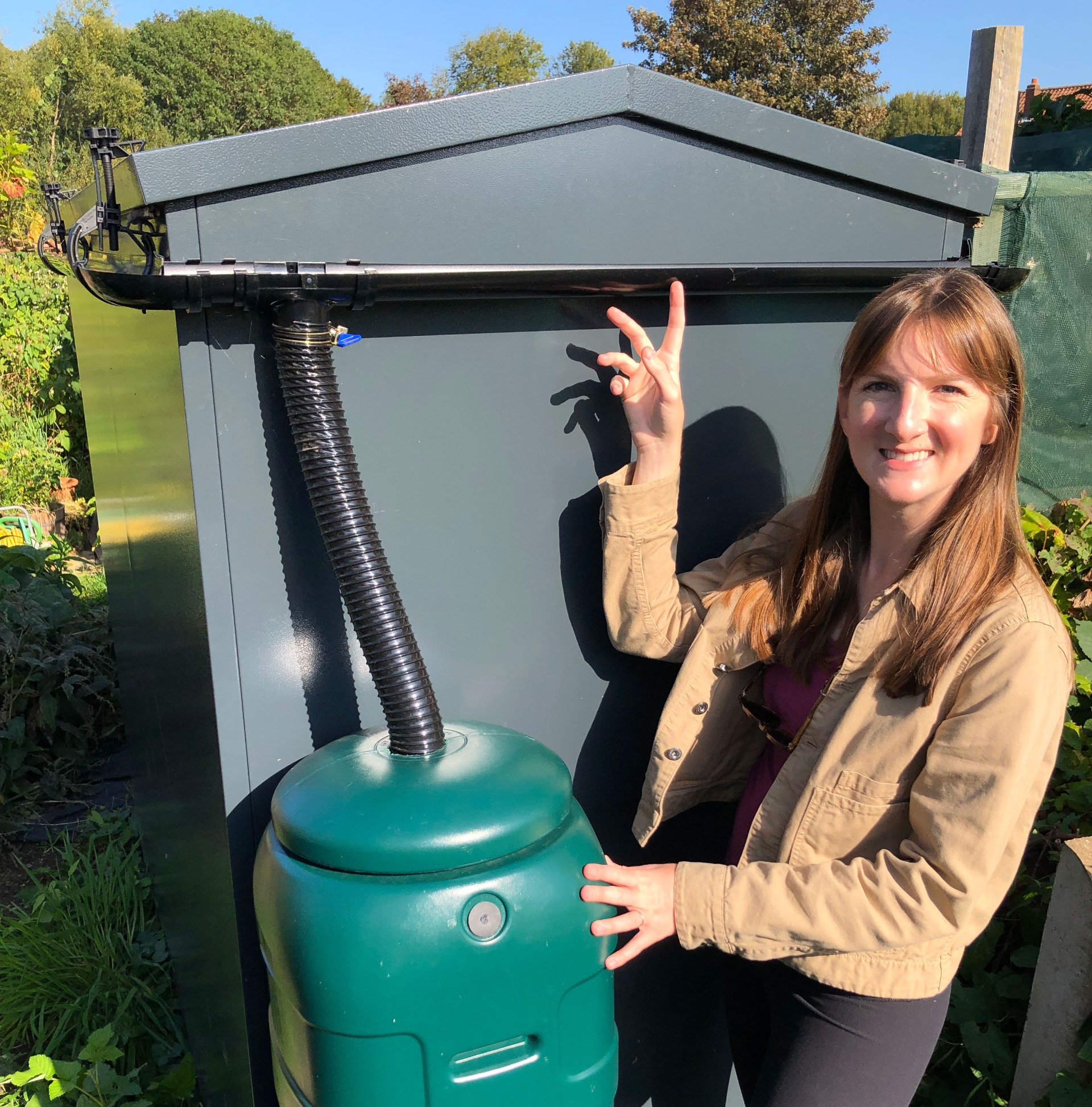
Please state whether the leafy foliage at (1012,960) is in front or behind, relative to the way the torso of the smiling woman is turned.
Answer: behind

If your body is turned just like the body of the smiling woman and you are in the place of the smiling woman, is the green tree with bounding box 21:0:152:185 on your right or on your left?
on your right

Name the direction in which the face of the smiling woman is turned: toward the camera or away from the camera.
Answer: toward the camera

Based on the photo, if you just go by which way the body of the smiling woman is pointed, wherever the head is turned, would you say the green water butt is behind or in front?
in front

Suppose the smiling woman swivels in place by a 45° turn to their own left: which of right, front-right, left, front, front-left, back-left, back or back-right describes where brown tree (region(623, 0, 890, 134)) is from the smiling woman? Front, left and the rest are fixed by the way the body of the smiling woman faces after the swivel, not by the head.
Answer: back

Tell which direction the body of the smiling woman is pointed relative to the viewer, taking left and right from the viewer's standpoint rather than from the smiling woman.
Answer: facing the viewer and to the left of the viewer

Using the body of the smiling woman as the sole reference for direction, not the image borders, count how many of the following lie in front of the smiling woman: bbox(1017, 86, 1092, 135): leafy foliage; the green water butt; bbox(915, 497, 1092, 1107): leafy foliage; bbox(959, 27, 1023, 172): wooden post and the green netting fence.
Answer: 1

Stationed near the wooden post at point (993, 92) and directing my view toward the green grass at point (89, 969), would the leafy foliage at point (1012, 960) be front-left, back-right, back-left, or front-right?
front-left

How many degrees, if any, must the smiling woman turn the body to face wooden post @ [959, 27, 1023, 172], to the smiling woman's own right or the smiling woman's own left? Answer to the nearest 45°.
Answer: approximately 135° to the smiling woman's own right

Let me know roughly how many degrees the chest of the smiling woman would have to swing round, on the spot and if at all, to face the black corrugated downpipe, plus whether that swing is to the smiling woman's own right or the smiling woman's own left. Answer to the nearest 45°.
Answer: approximately 45° to the smiling woman's own right

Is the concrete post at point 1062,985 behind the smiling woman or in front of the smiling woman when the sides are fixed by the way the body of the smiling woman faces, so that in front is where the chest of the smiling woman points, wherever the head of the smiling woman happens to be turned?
behind

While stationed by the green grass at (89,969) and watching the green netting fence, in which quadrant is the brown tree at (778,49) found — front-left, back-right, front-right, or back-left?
front-left
